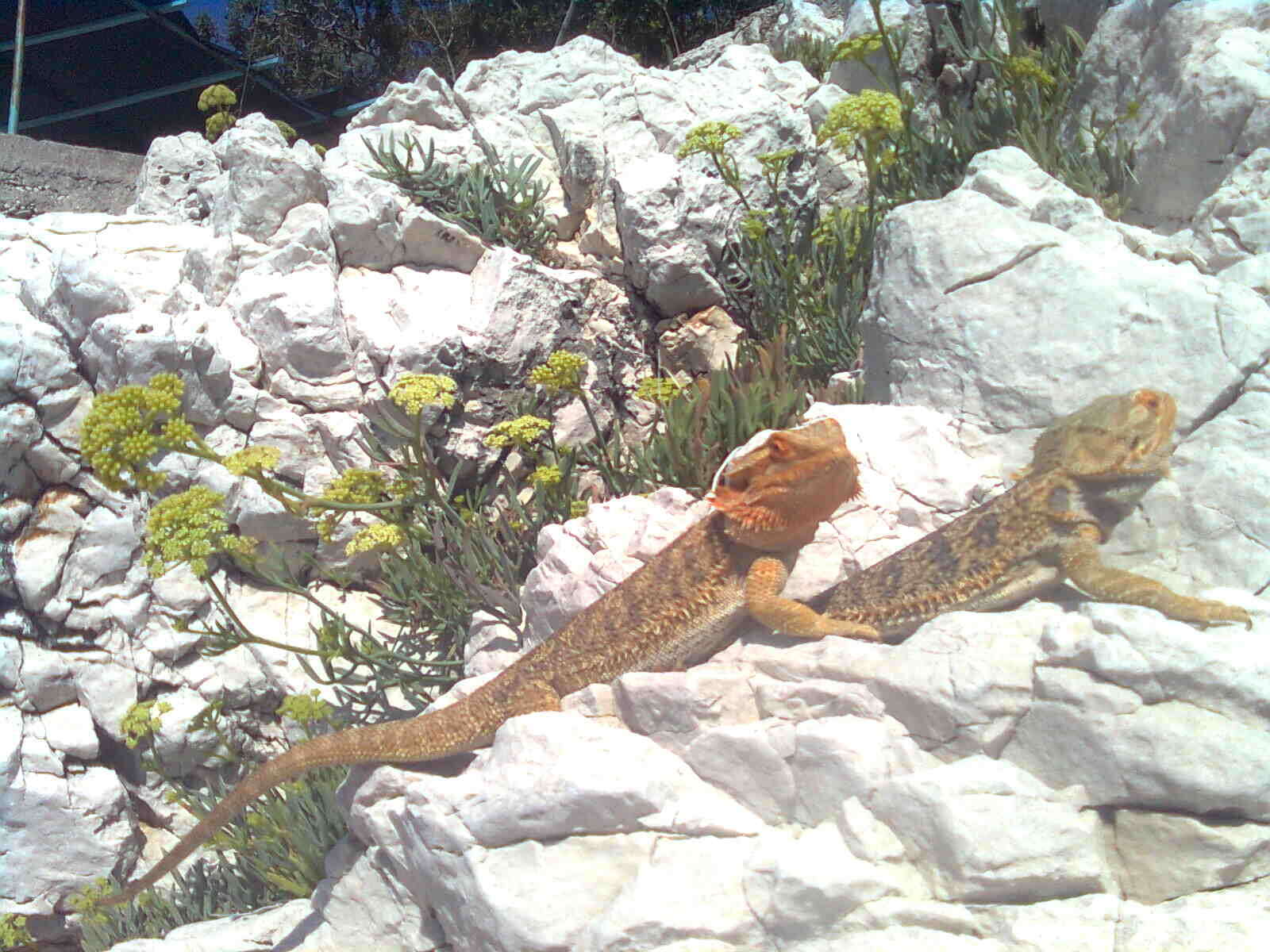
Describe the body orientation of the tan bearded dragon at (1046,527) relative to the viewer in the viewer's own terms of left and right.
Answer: facing to the right of the viewer

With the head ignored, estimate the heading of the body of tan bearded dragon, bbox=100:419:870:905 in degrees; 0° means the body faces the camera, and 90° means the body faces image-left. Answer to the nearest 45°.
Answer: approximately 270°

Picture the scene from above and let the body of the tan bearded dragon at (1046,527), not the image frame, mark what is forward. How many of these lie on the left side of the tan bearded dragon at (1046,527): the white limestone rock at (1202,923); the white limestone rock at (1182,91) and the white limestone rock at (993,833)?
1

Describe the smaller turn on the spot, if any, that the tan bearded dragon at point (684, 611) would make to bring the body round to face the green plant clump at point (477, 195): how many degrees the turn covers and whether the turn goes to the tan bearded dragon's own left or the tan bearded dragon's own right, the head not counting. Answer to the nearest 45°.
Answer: approximately 90° to the tan bearded dragon's own left

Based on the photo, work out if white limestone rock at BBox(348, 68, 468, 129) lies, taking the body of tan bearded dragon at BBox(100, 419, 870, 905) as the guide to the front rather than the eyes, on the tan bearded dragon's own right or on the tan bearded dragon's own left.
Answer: on the tan bearded dragon's own left

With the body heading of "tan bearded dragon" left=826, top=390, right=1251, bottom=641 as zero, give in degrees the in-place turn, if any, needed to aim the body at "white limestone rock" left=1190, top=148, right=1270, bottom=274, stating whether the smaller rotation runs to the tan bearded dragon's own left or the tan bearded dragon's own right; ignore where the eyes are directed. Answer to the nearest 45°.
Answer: approximately 90° to the tan bearded dragon's own left

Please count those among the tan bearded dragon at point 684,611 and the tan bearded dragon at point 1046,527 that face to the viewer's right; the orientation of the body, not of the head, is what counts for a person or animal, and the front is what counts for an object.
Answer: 2
